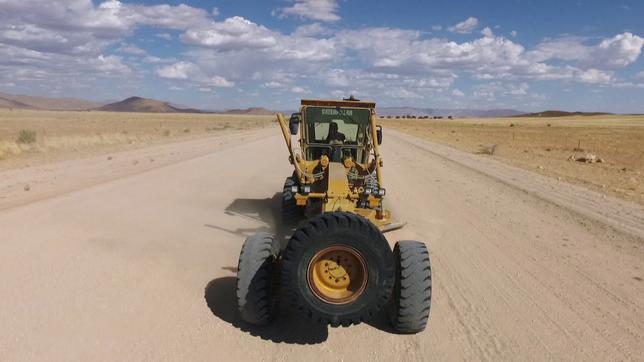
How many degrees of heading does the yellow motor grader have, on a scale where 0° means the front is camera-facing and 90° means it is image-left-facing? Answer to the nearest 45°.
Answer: approximately 0°
